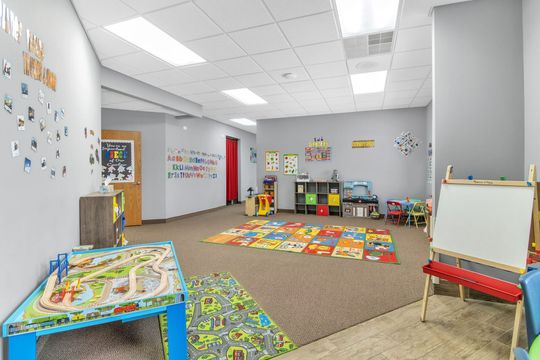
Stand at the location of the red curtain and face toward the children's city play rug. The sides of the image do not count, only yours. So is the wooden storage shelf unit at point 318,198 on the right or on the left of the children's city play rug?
left

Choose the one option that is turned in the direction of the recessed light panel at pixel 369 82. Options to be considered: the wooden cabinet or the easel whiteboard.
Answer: the wooden cabinet

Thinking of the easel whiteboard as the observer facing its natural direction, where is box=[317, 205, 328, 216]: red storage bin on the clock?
The red storage bin is roughly at 3 o'clock from the easel whiteboard.

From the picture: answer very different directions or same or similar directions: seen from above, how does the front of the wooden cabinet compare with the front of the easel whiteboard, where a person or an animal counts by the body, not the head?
very different directions

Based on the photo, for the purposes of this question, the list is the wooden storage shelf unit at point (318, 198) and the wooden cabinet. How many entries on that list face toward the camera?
1

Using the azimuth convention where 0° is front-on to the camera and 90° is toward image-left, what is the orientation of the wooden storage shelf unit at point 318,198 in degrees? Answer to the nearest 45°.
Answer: approximately 0°

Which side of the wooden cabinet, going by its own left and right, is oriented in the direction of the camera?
right

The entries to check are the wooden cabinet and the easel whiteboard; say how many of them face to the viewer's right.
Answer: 1

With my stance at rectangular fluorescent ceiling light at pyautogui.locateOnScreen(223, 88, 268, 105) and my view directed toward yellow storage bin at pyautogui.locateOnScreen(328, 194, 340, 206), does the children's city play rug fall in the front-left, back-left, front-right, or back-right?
back-right

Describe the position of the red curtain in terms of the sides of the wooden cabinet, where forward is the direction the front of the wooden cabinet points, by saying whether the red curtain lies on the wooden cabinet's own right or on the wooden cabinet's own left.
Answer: on the wooden cabinet's own left

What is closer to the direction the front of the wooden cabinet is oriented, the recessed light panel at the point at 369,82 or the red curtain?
the recessed light panel
